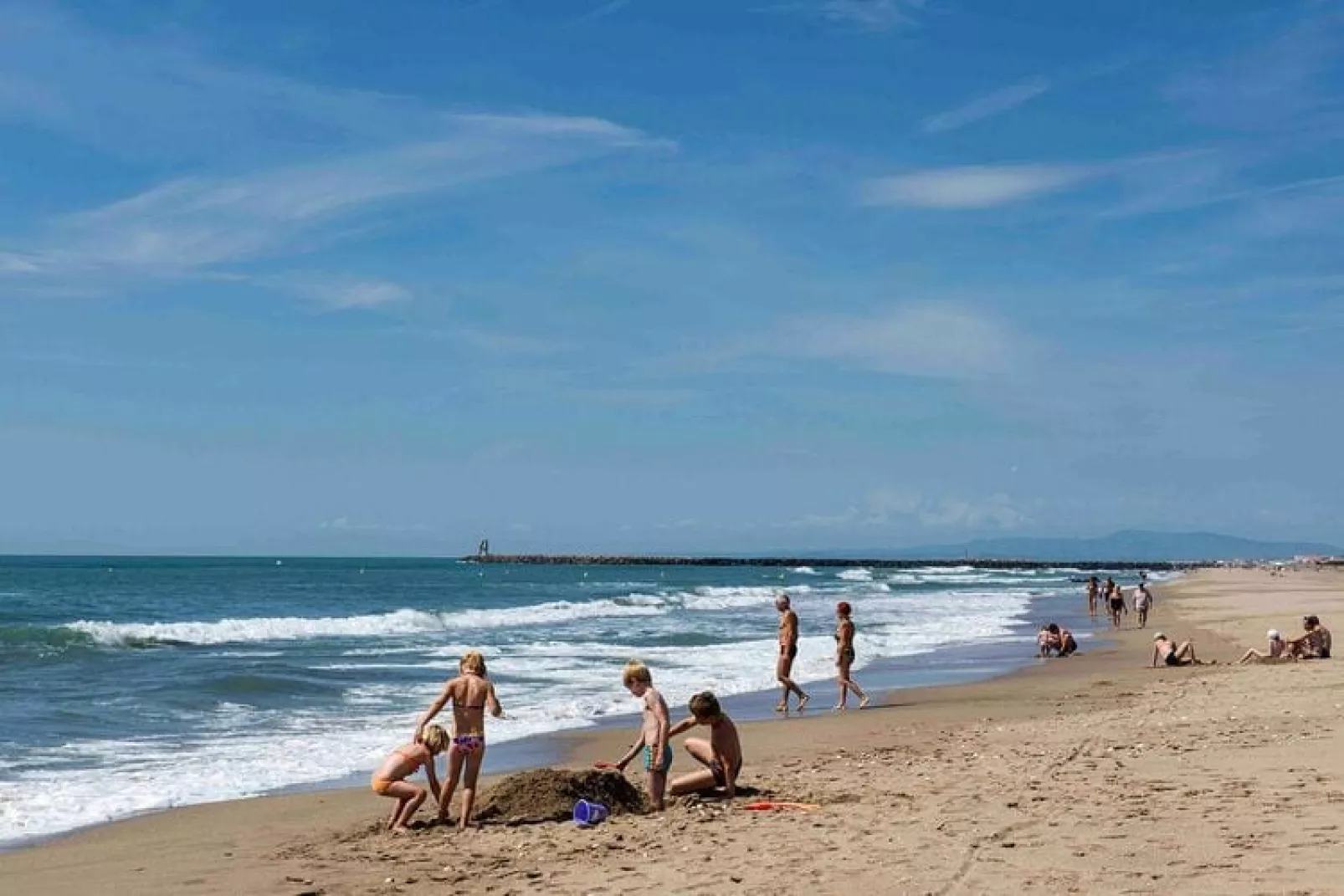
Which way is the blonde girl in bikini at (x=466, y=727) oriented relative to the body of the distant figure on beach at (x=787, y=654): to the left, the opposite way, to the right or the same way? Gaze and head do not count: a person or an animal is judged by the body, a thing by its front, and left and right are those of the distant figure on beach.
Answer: to the right

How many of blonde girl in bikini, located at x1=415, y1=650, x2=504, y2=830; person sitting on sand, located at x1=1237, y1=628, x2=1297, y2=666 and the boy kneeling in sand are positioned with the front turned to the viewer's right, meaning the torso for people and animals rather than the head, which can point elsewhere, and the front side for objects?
0

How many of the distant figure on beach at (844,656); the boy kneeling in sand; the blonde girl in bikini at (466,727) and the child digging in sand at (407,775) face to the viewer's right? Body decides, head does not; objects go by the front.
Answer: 1

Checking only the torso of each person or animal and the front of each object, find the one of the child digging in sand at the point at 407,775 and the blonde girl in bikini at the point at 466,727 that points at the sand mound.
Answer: the child digging in sand

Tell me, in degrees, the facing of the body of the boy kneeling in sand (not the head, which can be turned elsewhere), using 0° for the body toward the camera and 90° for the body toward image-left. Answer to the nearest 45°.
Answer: approximately 90°

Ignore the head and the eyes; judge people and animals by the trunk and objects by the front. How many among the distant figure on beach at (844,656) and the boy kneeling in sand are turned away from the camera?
0

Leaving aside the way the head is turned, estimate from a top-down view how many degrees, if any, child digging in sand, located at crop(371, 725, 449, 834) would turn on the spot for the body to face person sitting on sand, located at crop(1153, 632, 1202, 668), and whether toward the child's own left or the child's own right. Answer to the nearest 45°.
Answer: approximately 45° to the child's own left

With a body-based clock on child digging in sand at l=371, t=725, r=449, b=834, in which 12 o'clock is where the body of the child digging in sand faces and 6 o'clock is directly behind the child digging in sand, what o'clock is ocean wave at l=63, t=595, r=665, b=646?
The ocean wave is roughly at 9 o'clock from the child digging in sand.

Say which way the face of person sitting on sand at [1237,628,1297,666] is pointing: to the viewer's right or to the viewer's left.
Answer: to the viewer's left

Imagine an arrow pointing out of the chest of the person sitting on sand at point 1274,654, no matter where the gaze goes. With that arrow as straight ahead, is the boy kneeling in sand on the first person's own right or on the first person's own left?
on the first person's own left
